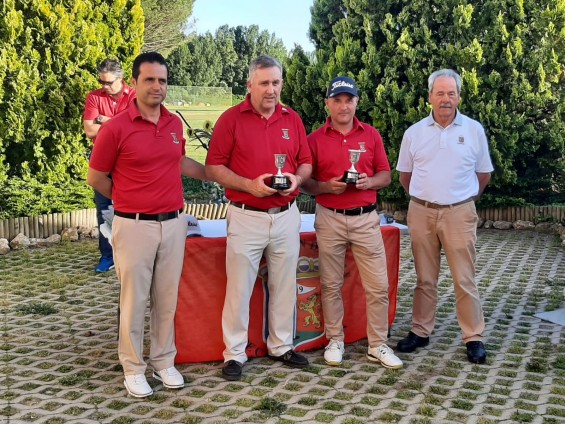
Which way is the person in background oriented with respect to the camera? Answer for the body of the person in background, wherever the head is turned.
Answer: toward the camera

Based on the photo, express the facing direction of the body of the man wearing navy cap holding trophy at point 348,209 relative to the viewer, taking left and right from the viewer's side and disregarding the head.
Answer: facing the viewer

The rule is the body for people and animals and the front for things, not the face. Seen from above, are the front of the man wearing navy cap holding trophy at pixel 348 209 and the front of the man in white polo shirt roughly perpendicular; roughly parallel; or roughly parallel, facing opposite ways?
roughly parallel

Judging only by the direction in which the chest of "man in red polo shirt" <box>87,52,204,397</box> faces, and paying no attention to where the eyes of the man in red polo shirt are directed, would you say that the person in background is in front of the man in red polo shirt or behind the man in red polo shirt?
behind

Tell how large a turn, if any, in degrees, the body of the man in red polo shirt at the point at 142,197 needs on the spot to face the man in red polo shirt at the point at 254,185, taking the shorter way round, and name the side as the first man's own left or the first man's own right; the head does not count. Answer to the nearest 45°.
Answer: approximately 45° to the first man's own left

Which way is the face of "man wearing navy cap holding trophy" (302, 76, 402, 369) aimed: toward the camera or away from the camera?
toward the camera

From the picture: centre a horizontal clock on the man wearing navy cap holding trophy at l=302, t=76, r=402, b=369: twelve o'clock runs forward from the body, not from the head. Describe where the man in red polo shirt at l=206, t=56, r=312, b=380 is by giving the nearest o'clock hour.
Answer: The man in red polo shirt is roughly at 2 o'clock from the man wearing navy cap holding trophy.

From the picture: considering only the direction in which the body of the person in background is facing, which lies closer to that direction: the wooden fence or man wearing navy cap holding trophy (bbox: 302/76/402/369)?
the man wearing navy cap holding trophy

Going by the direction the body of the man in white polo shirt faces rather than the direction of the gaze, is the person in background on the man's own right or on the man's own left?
on the man's own right

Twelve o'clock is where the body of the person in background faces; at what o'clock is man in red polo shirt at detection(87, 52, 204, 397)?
The man in red polo shirt is roughly at 12 o'clock from the person in background.

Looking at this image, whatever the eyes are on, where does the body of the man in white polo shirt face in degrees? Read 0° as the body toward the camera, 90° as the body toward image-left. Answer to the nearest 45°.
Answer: approximately 0°

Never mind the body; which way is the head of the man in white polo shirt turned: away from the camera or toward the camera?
toward the camera

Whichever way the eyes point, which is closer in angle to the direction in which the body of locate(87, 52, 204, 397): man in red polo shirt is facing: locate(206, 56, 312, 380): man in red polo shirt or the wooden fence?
the man in red polo shirt

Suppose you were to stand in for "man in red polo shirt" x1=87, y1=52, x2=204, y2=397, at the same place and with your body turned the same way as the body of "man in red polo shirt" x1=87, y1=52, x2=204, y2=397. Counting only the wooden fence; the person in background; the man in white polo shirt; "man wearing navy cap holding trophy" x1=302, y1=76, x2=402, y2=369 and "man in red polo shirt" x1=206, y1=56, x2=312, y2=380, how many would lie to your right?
0

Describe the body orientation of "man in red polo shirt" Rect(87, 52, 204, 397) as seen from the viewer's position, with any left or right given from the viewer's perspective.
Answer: facing the viewer and to the right of the viewer

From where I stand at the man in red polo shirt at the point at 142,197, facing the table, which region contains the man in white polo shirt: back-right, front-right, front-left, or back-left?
front-right

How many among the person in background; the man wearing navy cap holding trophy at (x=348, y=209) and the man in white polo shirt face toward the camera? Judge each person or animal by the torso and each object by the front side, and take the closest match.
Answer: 3

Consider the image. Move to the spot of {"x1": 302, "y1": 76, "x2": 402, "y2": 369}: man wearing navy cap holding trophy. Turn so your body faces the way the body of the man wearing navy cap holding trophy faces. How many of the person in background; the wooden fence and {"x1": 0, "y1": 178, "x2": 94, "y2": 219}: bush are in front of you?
0

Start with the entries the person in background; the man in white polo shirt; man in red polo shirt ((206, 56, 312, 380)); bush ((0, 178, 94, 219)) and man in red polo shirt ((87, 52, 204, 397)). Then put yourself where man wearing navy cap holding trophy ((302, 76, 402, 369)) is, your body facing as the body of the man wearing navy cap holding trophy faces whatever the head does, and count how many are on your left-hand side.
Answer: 1
